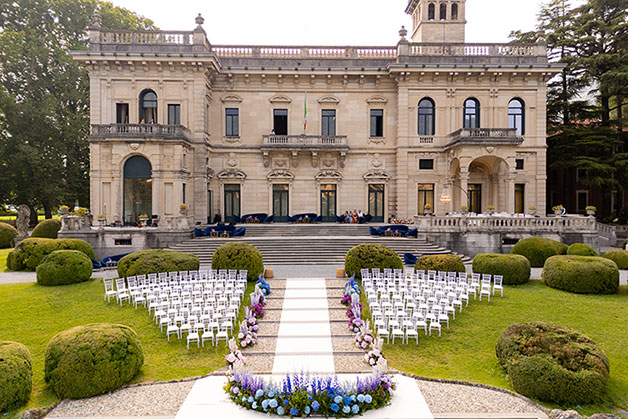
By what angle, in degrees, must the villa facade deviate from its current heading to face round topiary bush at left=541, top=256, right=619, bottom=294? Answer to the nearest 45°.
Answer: approximately 45° to its left

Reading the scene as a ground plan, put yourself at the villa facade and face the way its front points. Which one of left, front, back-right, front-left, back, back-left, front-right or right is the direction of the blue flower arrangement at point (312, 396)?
front

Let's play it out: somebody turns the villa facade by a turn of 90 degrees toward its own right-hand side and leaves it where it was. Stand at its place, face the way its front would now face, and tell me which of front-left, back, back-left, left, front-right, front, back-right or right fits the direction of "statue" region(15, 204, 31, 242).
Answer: front

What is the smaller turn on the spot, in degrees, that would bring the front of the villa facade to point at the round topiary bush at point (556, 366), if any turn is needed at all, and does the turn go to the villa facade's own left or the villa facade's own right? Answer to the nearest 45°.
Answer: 0° — it already faces it

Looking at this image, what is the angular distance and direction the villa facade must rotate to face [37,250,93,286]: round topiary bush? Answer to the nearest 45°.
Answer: approximately 45° to its right

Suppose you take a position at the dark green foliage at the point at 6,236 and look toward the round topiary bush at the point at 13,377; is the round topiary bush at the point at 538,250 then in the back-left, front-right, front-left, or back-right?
front-left

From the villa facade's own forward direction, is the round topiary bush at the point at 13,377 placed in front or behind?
in front

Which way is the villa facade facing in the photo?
toward the camera

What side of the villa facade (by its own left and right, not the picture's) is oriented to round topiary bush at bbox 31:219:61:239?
right

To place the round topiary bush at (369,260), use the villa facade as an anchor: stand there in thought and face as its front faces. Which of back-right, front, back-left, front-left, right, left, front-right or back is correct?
front

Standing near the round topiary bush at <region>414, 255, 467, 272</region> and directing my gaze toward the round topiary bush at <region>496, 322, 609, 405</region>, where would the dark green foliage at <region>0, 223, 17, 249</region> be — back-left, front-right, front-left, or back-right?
back-right

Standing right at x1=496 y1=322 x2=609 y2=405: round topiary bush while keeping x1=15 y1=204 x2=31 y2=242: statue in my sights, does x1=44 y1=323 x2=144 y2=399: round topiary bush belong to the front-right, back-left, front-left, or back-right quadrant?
front-left

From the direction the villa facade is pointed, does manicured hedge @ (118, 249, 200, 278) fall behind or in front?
in front

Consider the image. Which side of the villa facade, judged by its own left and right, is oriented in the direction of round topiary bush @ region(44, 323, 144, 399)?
front

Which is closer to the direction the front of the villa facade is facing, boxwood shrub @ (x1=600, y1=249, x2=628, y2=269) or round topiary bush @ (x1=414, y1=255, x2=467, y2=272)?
the round topiary bush
